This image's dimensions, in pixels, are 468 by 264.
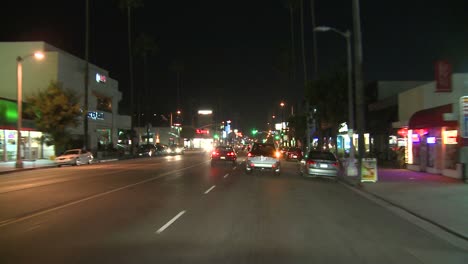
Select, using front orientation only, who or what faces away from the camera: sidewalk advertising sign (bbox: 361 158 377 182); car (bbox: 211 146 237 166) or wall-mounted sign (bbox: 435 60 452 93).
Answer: the car

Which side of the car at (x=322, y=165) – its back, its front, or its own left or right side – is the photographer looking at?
back

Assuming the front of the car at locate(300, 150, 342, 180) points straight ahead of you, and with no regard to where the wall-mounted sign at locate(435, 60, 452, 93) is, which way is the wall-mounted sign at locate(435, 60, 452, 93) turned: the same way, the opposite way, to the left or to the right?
the opposite way

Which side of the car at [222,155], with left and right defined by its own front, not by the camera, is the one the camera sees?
back

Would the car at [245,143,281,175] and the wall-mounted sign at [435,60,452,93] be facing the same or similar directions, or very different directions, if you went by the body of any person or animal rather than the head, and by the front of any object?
very different directions

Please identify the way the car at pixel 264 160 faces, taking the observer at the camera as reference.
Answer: facing away from the viewer

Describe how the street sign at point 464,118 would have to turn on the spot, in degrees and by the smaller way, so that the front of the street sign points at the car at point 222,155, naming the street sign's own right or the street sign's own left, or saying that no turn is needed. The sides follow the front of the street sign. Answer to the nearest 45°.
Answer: approximately 135° to the street sign's own right

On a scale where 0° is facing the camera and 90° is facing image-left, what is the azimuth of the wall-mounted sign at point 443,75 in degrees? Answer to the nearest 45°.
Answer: approximately 0°

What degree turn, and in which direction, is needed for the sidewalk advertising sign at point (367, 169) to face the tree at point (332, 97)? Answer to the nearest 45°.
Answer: approximately 180°

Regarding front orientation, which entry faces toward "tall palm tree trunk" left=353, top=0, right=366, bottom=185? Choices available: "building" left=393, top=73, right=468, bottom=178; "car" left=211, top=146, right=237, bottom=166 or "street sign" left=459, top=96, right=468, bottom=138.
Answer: the building

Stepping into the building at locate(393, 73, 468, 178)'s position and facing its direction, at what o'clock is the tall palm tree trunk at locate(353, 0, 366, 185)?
The tall palm tree trunk is roughly at 12 o'clock from the building.

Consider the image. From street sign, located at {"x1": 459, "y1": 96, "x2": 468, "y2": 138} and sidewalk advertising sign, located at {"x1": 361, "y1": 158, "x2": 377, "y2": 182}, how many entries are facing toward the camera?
2
